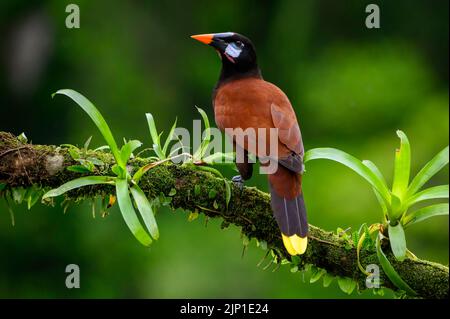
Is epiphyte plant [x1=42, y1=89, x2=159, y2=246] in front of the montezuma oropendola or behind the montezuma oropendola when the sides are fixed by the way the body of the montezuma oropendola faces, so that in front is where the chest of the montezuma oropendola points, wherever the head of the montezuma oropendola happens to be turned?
in front

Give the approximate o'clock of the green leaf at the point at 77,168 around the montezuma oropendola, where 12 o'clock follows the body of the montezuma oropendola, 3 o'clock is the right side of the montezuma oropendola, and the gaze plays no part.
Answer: The green leaf is roughly at 11 o'clock from the montezuma oropendola.

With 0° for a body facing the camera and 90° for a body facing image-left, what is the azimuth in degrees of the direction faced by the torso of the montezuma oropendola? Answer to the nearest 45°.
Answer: approximately 90°

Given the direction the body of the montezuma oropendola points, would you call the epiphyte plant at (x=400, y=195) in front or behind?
behind
